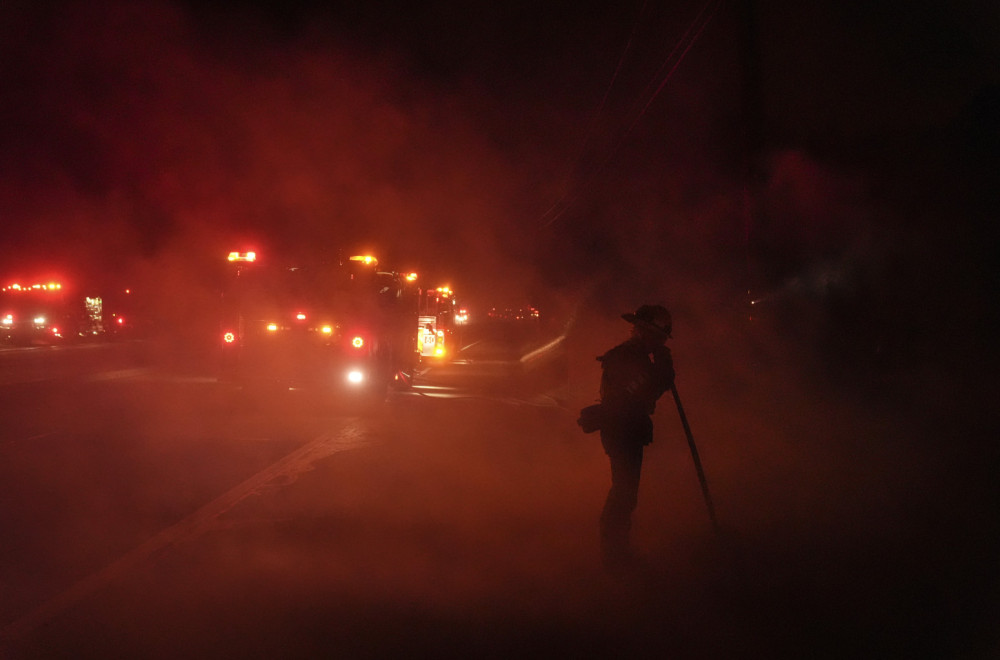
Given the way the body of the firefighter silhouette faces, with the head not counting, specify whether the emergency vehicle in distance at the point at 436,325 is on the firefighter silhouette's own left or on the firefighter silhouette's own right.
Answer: on the firefighter silhouette's own left

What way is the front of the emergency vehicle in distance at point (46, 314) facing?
toward the camera

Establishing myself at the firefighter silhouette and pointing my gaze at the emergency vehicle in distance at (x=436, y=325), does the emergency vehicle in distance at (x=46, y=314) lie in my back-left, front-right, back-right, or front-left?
front-left

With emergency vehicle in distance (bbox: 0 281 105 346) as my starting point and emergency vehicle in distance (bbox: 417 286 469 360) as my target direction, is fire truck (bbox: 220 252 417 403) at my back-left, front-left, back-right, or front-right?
front-right

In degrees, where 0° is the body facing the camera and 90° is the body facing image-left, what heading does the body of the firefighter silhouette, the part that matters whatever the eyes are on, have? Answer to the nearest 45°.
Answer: approximately 270°

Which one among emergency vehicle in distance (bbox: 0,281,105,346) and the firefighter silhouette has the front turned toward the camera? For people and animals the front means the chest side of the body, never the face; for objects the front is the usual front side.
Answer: the emergency vehicle in distance

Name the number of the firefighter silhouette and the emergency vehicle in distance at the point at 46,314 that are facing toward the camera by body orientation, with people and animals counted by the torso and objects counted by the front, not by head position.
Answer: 1
